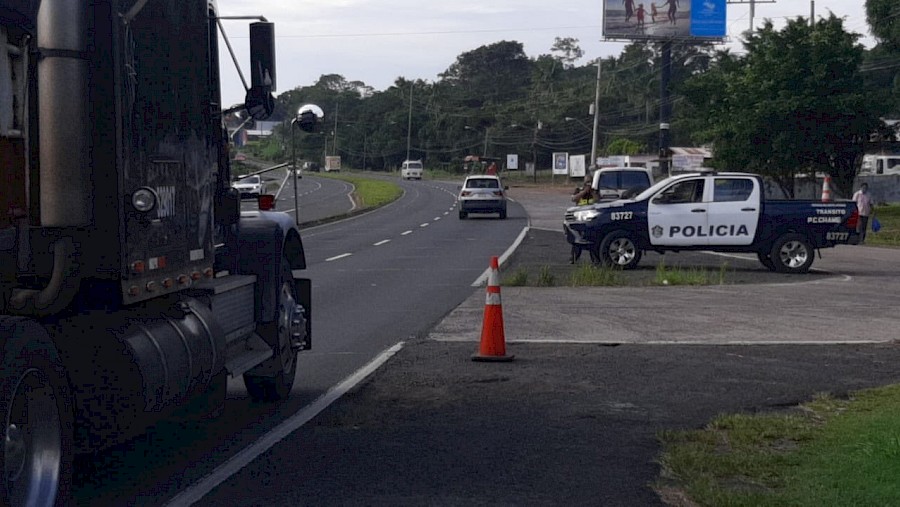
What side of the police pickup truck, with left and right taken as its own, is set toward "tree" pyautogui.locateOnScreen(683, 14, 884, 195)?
right

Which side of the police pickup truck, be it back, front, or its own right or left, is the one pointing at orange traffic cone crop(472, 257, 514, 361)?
left

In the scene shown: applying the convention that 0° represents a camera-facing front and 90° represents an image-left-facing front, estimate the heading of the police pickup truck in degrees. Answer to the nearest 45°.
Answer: approximately 90°

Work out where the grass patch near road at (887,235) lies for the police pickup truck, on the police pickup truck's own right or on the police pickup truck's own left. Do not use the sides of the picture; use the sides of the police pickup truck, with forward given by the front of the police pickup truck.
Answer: on the police pickup truck's own right

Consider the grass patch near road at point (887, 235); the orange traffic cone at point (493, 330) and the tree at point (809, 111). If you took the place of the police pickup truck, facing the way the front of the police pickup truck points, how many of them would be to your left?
1
